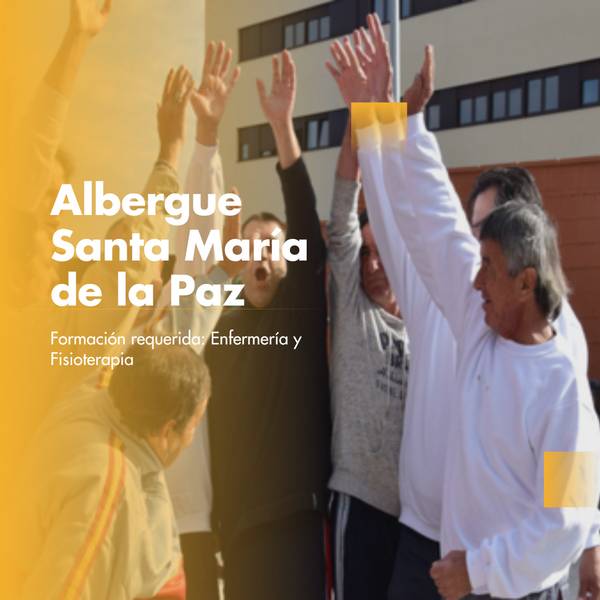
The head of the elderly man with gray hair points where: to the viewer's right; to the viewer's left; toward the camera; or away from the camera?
to the viewer's left

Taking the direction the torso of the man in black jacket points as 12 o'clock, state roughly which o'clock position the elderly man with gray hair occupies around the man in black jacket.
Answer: The elderly man with gray hair is roughly at 10 o'clock from the man in black jacket.

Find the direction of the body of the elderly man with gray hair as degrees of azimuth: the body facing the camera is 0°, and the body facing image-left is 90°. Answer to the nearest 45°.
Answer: approximately 45°

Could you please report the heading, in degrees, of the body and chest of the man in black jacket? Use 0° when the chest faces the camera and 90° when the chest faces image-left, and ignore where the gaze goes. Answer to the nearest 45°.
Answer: approximately 0°
